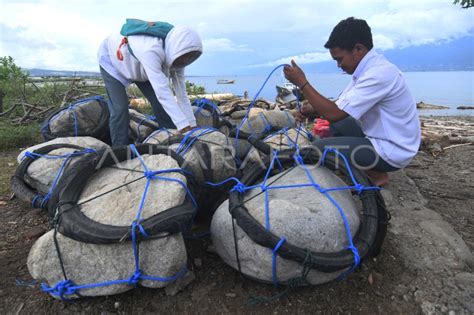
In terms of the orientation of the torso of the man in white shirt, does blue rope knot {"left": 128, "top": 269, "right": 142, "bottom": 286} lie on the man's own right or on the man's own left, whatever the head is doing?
on the man's own left

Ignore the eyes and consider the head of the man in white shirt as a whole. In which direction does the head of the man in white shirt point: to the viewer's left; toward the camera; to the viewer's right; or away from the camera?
to the viewer's left

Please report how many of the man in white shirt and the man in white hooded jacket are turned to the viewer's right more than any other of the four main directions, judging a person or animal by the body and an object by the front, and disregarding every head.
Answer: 1

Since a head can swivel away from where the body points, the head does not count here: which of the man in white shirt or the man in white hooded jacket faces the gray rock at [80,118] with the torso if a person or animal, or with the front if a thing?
the man in white shirt

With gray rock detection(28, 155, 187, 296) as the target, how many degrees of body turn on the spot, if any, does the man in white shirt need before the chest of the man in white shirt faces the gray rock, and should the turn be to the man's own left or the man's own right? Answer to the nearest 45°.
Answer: approximately 45° to the man's own left

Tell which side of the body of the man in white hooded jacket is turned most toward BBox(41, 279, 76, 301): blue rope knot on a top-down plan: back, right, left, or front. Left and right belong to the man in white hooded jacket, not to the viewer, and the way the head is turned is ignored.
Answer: right

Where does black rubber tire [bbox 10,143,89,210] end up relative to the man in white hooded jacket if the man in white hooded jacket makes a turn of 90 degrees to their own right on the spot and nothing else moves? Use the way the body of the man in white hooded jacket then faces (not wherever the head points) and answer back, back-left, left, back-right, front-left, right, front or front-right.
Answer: right

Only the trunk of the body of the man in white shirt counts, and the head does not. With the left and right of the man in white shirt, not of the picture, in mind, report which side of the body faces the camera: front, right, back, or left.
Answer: left

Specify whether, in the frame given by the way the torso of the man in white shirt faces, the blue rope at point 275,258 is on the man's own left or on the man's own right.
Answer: on the man's own left

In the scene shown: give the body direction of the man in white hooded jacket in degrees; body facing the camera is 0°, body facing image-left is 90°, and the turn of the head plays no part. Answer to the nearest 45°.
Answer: approximately 270°

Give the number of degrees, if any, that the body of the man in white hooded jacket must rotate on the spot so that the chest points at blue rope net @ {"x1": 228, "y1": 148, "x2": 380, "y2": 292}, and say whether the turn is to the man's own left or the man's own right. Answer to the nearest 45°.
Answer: approximately 45° to the man's own right

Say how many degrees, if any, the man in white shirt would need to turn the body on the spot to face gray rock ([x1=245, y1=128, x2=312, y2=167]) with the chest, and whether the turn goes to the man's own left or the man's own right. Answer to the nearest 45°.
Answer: approximately 45° to the man's own right
